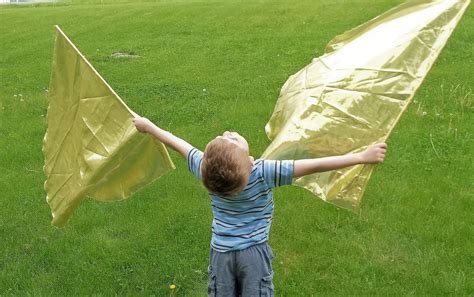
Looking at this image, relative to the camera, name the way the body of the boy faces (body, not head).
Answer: away from the camera

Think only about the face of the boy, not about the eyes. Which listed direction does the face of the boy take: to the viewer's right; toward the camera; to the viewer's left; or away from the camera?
away from the camera
